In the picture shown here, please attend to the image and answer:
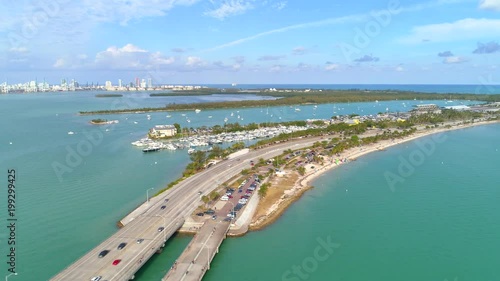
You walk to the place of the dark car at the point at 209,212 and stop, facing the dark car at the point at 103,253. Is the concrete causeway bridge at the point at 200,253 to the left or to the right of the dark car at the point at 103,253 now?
left

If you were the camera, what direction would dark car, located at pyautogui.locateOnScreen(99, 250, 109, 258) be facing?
facing the viewer and to the left of the viewer

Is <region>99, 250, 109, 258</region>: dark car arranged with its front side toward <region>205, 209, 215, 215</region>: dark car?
no

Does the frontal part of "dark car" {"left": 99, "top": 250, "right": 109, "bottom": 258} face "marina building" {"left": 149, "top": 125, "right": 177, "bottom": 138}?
no

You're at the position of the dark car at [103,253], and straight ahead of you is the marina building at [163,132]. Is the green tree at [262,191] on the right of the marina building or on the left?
right

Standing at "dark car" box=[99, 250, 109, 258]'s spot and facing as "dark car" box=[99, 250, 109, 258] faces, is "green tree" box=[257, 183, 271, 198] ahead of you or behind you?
behind

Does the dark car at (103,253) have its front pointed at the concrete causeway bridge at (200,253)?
no

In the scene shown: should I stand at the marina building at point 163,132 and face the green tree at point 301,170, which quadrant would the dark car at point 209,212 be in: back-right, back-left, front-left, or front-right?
front-right
